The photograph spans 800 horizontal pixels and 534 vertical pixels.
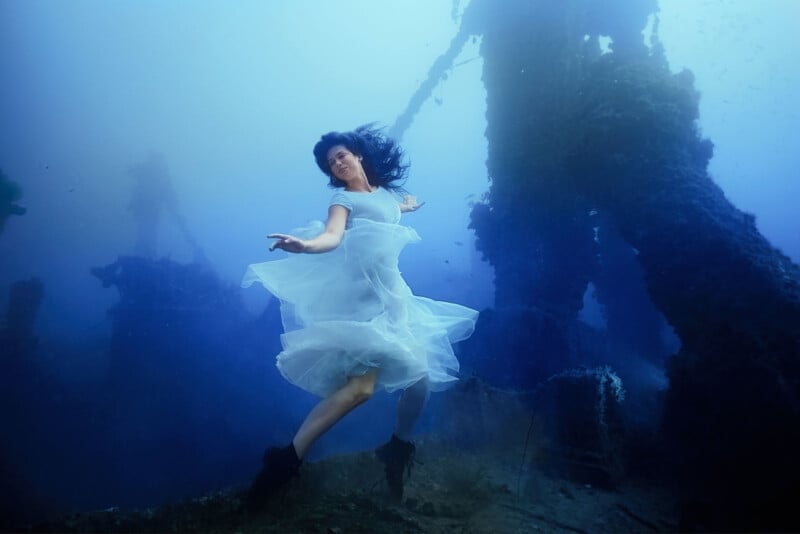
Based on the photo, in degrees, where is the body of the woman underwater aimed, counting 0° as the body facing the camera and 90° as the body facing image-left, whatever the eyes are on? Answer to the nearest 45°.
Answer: approximately 0°

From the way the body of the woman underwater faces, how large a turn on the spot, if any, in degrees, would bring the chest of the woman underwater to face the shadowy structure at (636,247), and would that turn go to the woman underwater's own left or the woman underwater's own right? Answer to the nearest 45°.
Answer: approximately 135° to the woman underwater's own left

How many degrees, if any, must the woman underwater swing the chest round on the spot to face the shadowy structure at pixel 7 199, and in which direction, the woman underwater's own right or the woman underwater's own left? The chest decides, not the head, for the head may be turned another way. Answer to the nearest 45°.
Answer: approximately 135° to the woman underwater's own right

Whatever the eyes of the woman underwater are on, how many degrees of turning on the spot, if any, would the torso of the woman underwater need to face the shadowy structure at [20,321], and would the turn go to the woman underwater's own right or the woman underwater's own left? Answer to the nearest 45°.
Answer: approximately 135° to the woman underwater's own right
